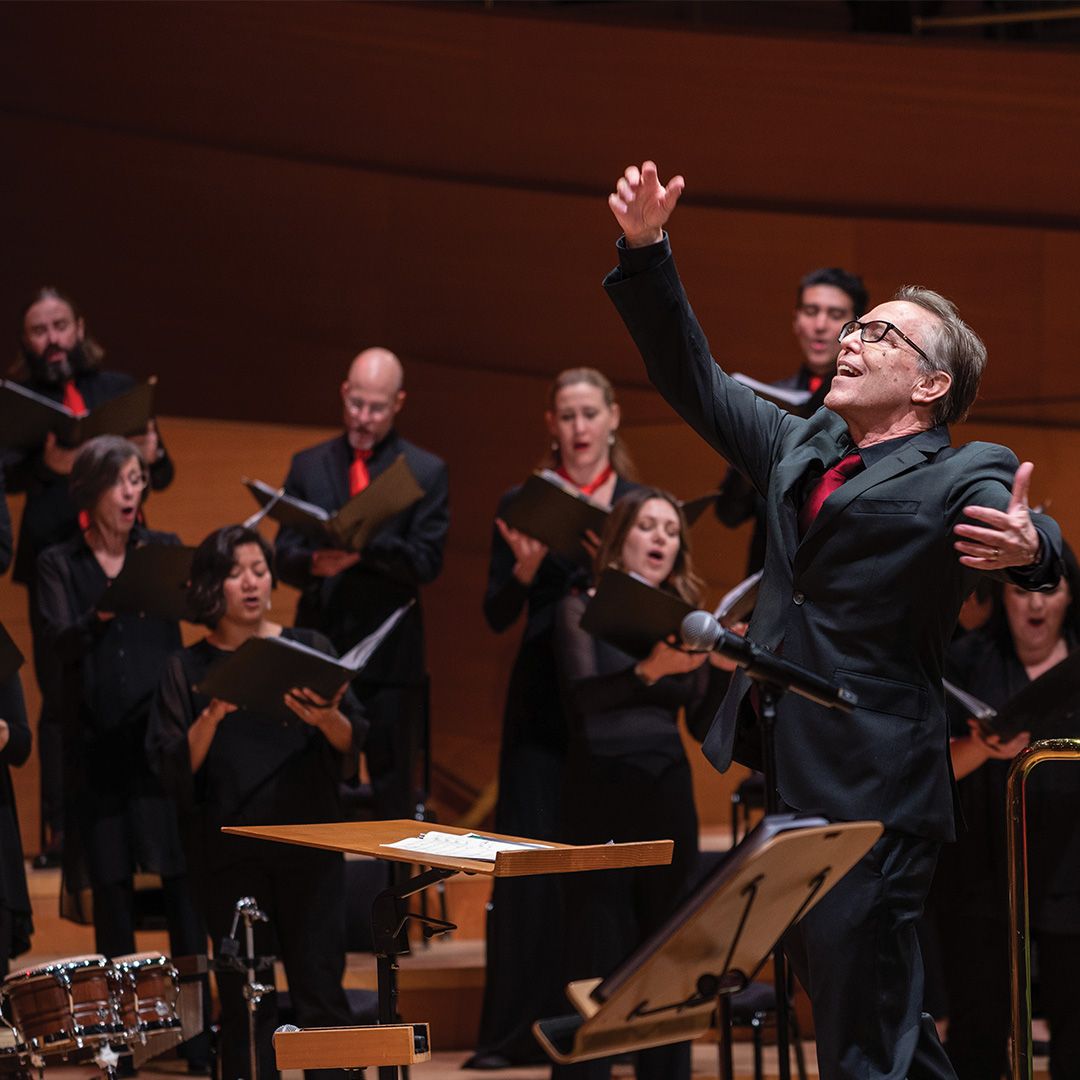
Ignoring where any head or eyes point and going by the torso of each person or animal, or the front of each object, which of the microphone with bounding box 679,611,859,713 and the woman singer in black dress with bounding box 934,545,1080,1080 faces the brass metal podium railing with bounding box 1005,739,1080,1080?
the woman singer in black dress

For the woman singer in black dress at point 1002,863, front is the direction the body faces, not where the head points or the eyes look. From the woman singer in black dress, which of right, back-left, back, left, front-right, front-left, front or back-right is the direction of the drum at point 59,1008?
front-right

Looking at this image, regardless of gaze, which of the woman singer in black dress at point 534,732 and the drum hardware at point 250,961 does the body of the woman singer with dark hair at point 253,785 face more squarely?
the drum hardware

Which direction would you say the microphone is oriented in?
to the viewer's left

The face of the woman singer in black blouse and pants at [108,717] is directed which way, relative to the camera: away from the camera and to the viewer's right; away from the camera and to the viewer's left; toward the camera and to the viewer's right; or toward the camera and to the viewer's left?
toward the camera and to the viewer's right

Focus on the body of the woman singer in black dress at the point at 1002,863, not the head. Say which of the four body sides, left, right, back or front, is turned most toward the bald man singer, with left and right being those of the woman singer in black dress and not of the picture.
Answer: right

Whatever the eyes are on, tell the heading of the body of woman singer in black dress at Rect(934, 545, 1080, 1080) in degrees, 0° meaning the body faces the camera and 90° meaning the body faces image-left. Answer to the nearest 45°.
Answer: approximately 0°

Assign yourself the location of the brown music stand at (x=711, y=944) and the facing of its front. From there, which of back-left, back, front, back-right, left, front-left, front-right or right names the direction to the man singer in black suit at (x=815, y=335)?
front-right

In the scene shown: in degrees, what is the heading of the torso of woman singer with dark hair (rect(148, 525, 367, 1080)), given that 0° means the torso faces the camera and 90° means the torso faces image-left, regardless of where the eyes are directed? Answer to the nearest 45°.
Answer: approximately 315°

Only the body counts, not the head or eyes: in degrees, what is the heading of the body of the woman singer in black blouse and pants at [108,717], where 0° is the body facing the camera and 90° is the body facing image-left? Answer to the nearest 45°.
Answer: approximately 315°
